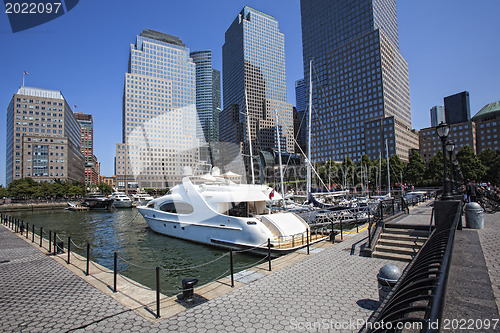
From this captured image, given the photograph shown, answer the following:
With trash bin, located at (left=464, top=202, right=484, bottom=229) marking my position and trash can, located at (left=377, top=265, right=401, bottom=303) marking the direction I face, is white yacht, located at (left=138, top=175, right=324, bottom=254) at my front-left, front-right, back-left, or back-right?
front-right

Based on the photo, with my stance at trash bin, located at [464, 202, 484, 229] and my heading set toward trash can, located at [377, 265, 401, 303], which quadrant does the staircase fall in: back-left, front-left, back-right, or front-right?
front-right

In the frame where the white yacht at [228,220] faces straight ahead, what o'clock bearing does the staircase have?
The staircase is roughly at 6 o'clock from the white yacht.

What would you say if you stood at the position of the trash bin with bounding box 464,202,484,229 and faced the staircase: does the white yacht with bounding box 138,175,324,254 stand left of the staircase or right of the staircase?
right

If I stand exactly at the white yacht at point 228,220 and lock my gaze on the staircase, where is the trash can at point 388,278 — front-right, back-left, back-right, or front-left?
front-right

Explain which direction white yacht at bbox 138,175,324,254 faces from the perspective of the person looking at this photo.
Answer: facing away from the viewer and to the left of the viewer

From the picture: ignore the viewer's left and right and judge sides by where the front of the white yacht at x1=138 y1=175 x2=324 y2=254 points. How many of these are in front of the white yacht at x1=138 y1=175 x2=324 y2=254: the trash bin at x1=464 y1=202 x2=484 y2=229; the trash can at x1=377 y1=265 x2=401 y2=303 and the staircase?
0

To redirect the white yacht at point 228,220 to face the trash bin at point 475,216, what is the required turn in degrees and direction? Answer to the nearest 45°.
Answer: approximately 180°

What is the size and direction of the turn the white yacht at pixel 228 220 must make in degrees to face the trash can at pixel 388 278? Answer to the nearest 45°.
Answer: approximately 135° to its left
